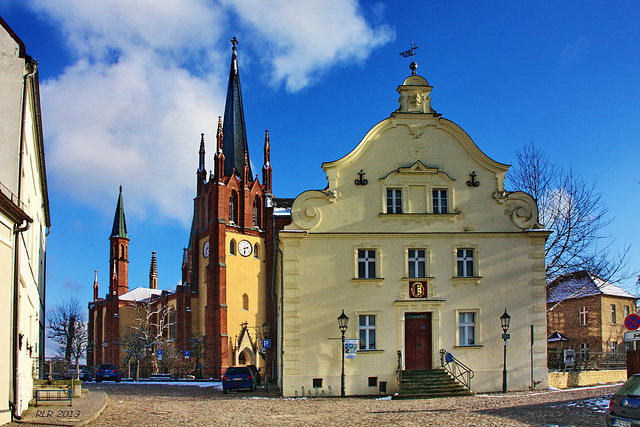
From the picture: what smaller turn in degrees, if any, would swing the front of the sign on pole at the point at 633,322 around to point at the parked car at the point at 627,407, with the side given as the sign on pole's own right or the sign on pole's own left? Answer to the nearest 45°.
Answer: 0° — it already faces it

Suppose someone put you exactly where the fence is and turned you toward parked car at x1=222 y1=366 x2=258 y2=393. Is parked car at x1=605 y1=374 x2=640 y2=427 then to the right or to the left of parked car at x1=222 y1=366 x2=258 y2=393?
left

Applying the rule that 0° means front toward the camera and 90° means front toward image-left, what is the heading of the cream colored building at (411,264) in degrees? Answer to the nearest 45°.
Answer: approximately 0°

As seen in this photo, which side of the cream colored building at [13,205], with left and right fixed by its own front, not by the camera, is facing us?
right

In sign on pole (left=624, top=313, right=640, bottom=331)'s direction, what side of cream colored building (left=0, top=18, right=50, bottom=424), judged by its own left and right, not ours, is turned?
front

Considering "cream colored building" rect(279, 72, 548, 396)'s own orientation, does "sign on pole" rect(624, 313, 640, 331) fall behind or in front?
in front

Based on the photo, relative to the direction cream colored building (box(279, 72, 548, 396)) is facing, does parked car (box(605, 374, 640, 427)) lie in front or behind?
in front

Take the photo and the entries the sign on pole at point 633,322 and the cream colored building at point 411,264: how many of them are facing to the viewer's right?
0
